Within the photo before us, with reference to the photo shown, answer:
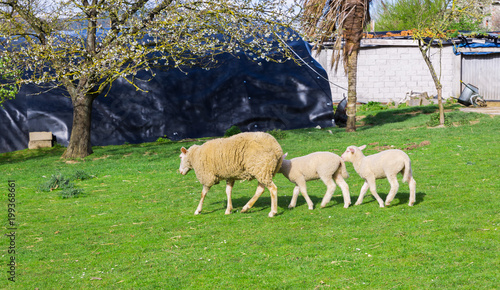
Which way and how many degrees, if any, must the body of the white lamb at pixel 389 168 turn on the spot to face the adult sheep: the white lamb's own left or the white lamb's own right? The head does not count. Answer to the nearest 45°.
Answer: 0° — it already faces it

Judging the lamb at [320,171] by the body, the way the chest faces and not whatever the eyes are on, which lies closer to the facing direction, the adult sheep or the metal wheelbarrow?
the adult sheep

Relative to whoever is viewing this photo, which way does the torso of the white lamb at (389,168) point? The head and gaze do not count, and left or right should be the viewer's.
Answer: facing to the left of the viewer

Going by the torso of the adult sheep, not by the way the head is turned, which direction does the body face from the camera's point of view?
to the viewer's left

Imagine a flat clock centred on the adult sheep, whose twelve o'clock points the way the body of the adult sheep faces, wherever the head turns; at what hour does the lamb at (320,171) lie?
The lamb is roughly at 6 o'clock from the adult sheep.

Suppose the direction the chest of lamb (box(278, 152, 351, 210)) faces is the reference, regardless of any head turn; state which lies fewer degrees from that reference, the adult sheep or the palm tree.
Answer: the adult sheep

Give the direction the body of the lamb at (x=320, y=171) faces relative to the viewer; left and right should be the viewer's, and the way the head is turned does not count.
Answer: facing to the left of the viewer
